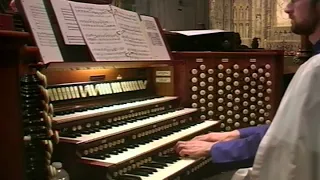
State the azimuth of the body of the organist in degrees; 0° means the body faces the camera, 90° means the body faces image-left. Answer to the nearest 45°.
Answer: approximately 90°

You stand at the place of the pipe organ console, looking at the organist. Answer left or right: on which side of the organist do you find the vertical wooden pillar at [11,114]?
right

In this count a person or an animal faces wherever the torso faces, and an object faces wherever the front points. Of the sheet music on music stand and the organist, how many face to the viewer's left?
1

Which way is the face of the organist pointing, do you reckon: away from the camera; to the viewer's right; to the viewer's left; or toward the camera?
to the viewer's left

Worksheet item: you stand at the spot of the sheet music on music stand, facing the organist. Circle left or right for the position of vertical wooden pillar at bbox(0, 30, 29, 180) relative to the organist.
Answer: right

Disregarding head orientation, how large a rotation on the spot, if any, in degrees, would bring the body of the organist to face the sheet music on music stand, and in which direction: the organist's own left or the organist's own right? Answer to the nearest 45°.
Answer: approximately 45° to the organist's own right

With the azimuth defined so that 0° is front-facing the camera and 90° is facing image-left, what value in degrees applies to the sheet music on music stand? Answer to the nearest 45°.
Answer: approximately 315°
